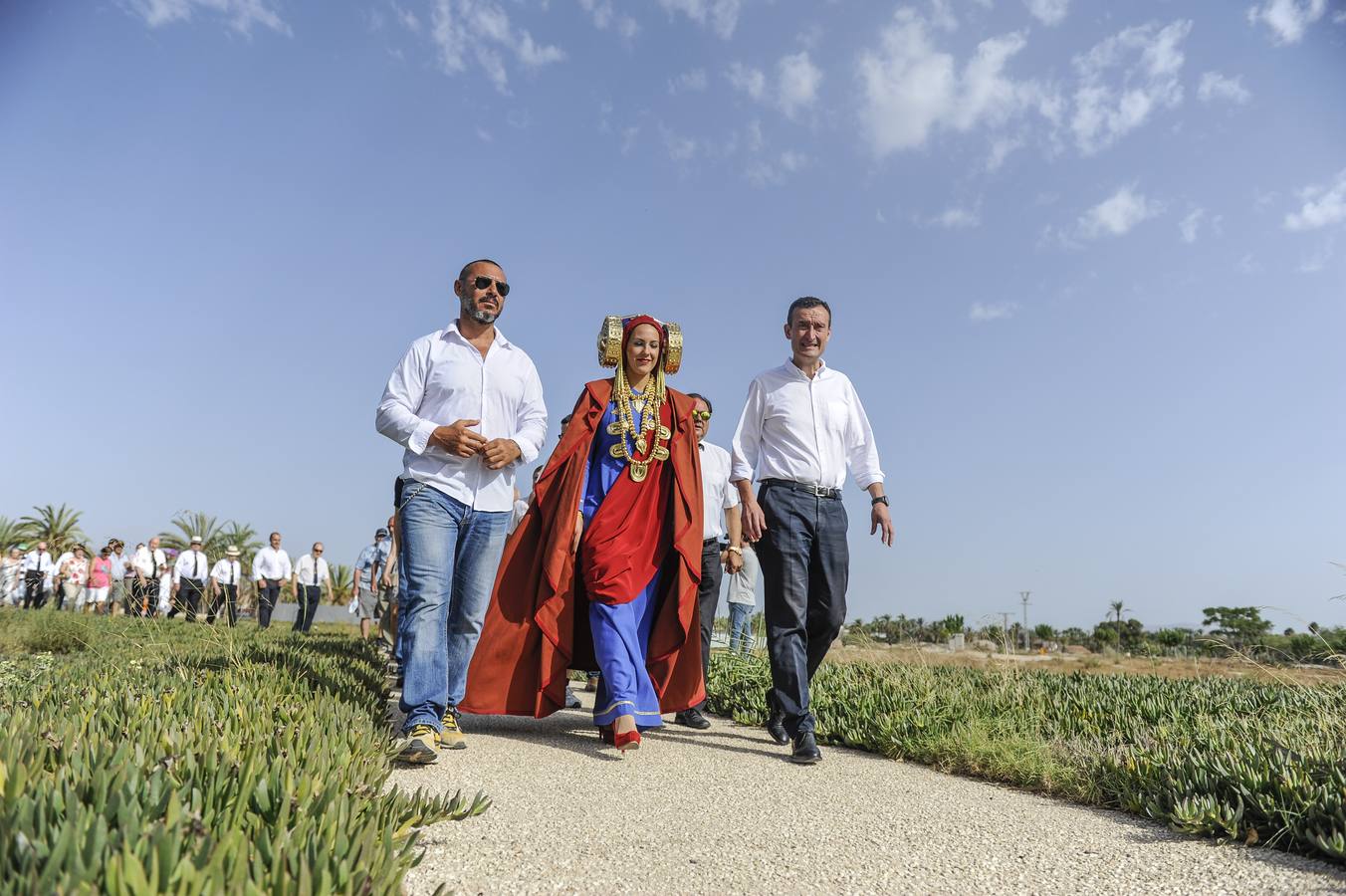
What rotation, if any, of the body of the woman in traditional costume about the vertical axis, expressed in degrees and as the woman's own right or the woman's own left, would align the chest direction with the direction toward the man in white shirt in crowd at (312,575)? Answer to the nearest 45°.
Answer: approximately 180°

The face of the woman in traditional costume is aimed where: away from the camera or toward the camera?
toward the camera

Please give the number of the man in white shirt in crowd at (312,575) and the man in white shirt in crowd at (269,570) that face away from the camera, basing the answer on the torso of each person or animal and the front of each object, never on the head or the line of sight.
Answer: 0

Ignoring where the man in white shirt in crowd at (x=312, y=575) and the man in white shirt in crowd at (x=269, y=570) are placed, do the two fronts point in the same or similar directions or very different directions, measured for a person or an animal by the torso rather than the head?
same or similar directions

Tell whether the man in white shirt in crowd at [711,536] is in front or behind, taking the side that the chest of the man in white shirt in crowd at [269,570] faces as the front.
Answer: in front

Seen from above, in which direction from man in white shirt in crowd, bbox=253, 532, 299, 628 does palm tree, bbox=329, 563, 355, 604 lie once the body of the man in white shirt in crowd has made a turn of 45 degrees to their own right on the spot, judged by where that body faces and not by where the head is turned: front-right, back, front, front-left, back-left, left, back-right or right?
back

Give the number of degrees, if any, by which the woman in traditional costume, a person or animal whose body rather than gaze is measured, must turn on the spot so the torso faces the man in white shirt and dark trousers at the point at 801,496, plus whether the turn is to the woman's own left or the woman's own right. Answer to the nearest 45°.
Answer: approximately 90° to the woman's own left

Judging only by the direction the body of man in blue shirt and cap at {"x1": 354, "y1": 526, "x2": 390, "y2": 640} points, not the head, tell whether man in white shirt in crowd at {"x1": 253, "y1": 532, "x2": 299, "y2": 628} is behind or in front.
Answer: behind

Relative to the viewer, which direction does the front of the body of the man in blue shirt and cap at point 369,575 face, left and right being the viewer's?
facing the viewer and to the right of the viewer

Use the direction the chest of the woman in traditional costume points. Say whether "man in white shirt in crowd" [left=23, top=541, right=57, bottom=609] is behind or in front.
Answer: behind

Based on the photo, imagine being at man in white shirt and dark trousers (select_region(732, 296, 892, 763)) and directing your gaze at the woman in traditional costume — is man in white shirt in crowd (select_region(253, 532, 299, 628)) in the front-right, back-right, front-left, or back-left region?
front-right

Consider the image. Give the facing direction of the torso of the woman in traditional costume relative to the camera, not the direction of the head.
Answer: toward the camera

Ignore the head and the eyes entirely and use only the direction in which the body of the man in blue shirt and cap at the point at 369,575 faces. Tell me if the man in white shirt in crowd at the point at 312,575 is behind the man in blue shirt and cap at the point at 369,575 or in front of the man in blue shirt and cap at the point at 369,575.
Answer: behind

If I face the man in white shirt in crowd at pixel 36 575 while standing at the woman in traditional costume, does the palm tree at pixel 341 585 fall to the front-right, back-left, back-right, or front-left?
front-right
